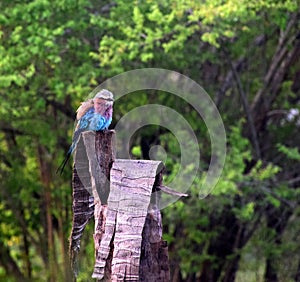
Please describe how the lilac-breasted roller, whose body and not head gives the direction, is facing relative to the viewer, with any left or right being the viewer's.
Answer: facing the viewer and to the right of the viewer
